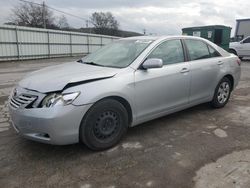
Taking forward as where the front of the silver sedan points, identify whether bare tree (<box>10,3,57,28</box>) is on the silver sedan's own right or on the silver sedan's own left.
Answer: on the silver sedan's own right

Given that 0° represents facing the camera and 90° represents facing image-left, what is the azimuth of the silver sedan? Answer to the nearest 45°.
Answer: approximately 45°
